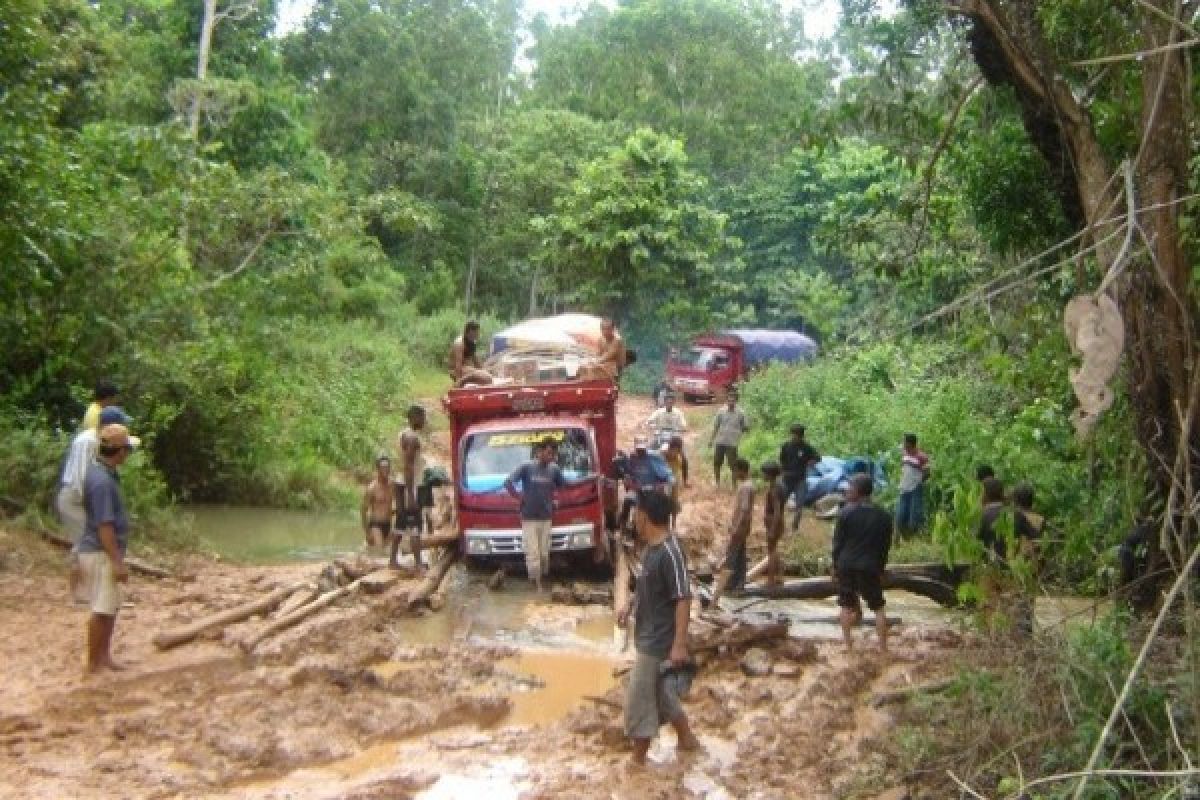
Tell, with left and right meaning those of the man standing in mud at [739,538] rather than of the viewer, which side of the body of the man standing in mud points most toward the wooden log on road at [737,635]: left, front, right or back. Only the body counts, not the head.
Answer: left

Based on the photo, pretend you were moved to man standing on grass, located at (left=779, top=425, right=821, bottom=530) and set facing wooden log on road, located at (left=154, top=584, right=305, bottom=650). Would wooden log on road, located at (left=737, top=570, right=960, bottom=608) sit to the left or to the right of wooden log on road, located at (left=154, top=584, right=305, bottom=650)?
left

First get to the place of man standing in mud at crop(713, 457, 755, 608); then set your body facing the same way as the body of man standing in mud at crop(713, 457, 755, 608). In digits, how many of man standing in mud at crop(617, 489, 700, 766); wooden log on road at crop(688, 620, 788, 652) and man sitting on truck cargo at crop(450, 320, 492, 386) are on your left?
2

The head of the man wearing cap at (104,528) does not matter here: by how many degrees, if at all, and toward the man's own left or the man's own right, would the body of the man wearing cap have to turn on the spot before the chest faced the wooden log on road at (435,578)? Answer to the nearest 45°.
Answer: approximately 45° to the man's own left

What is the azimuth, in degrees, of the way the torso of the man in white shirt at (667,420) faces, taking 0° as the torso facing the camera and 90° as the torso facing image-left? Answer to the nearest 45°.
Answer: approximately 0°

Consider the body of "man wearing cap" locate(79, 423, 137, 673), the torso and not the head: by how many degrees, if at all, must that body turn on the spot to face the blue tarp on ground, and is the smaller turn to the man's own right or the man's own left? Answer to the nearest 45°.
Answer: approximately 45° to the man's own left

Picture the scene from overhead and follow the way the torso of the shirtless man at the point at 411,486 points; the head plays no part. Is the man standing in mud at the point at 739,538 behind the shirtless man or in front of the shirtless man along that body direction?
in front

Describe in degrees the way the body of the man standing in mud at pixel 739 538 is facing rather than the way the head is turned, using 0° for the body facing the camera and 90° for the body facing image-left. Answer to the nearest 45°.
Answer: approximately 90°

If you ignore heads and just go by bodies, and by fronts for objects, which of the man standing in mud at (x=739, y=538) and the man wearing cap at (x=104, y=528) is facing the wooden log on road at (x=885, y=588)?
the man wearing cap

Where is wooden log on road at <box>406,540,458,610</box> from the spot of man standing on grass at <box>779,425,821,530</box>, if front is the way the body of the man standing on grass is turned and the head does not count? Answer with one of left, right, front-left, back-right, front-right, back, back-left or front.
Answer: front-right

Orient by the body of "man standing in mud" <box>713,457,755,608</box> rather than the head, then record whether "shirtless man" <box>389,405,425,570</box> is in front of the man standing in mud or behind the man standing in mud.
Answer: in front

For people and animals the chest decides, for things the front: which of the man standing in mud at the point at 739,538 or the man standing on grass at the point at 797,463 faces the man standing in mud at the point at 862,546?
the man standing on grass at the point at 797,463

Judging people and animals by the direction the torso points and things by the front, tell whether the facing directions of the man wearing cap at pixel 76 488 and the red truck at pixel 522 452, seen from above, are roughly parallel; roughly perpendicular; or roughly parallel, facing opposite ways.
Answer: roughly perpendicular

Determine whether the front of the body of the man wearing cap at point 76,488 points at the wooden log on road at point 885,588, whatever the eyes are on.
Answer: yes

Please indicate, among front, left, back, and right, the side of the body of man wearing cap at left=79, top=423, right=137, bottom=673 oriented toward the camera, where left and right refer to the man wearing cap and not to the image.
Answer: right
